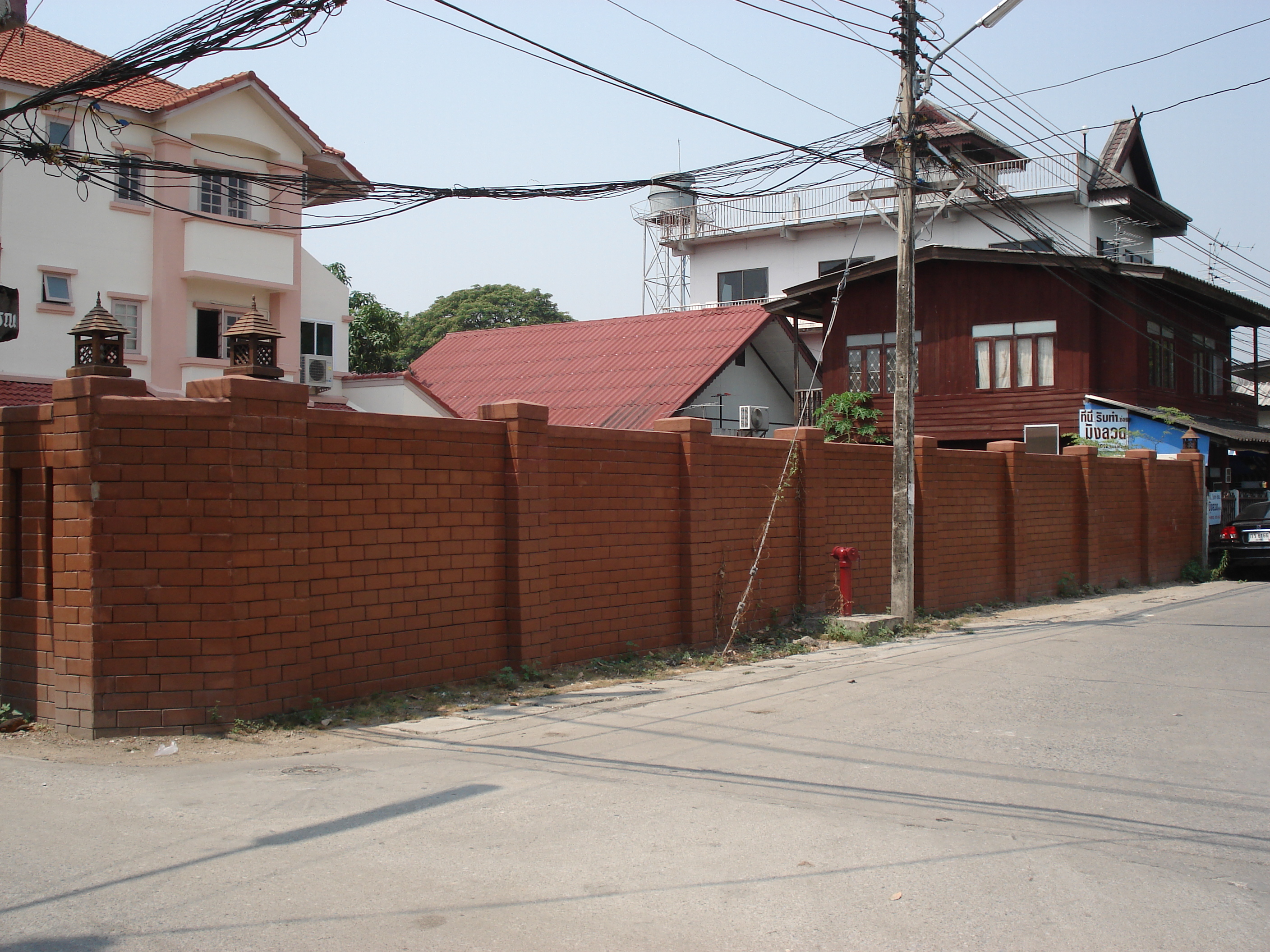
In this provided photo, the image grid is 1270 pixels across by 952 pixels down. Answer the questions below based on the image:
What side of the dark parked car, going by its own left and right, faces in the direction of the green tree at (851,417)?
left

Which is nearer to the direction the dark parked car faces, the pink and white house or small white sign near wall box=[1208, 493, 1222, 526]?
the small white sign near wall

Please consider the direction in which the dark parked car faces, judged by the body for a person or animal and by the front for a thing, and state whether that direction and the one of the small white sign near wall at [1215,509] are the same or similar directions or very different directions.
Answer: very different directions

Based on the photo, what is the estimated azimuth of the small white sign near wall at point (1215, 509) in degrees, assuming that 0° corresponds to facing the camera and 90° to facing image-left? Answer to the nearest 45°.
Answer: approximately 0°

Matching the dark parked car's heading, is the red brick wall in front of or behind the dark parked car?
behind

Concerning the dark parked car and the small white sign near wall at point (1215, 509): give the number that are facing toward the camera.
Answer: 1

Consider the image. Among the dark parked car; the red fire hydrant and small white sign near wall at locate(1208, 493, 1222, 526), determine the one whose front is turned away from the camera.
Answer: the dark parked car

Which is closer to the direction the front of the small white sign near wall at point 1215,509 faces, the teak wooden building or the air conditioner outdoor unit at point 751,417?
the air conditioner outdoor unit

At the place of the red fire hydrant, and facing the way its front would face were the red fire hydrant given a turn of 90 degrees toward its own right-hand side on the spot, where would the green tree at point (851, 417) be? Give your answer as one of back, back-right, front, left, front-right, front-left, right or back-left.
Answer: right

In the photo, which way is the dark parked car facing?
away from the camera

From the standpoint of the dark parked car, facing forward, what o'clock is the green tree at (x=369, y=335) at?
The green tree is roughly at 9 o'clock from the dark parked car.

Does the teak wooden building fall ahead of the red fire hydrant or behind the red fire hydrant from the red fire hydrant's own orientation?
behind

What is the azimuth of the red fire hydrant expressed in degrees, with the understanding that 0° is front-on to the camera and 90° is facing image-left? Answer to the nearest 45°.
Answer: approximately 0°

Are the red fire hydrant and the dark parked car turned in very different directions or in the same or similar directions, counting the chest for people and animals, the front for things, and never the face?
very different directions
